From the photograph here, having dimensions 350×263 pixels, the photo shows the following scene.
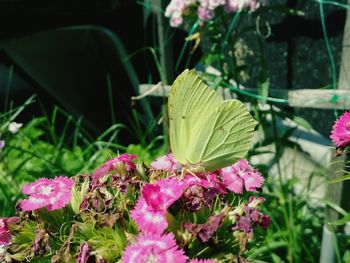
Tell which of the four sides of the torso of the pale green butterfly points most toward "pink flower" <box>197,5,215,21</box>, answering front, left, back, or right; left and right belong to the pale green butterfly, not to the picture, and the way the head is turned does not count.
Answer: right

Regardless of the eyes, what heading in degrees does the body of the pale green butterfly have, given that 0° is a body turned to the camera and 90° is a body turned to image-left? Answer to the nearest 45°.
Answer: approximately 90°

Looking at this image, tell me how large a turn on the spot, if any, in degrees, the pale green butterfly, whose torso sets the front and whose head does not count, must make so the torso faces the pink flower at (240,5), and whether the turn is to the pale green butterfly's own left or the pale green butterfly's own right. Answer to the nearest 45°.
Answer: approximately 90° to the pale green butterfly's own right

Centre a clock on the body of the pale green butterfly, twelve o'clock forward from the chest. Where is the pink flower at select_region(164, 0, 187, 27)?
The pink flower is roughly at 3 o'clock from the pale green butterfly.
